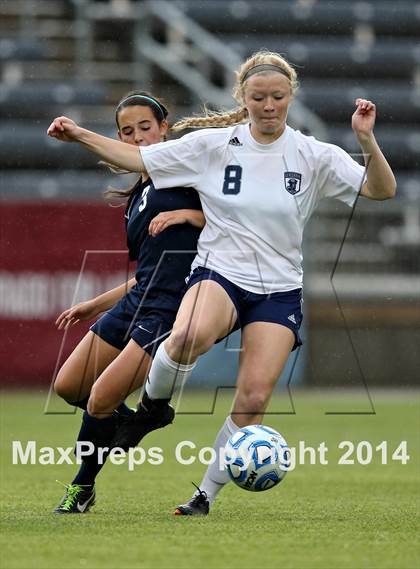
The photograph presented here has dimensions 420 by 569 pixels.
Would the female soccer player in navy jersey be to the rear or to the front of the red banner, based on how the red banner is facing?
to the front

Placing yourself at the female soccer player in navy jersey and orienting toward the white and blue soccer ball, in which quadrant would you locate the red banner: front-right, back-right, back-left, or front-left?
back-left

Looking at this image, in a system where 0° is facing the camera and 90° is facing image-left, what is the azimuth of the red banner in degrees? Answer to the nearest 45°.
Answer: approximately 0°

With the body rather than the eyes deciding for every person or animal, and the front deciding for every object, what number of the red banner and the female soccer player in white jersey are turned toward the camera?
2

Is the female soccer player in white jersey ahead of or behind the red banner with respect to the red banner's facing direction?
ahead

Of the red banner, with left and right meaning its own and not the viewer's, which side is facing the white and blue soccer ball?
front

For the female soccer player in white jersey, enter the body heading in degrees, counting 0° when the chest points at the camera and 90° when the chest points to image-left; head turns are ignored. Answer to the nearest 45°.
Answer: approximately 0°

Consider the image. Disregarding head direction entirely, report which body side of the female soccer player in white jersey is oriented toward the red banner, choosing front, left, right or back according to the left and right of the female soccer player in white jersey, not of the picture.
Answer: back
